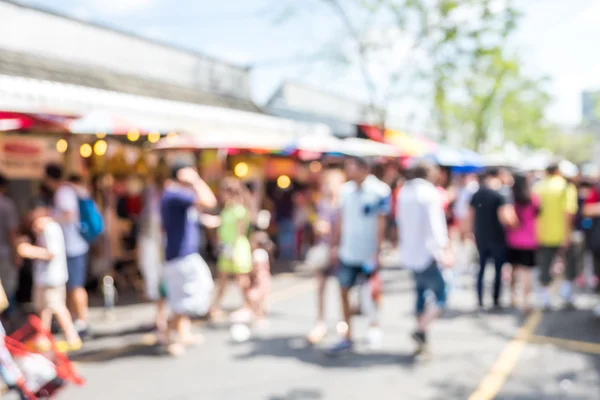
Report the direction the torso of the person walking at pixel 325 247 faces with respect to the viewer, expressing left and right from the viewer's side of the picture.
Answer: facing the viewer and to the left of the viewer

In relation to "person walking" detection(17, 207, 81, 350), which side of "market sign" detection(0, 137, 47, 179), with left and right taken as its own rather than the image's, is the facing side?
front

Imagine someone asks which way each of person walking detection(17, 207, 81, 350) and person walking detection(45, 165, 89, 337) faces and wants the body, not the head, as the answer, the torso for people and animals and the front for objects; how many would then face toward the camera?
0

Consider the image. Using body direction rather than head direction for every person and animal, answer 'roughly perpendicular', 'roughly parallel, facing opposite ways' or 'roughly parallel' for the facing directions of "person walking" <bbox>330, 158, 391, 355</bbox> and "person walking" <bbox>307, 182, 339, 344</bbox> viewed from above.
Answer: roughly parallel

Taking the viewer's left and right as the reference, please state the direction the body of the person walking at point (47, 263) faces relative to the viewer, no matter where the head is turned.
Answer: facing to the left of the viewer

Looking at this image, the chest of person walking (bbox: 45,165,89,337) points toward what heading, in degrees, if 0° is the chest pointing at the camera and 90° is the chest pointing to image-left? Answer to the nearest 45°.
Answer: approximately 90°

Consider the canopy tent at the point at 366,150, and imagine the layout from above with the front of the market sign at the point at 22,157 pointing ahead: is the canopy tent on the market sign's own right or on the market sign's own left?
on the market sign's own left

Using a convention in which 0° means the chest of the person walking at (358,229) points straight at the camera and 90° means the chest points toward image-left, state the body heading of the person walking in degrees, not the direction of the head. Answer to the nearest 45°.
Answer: approximately 45°

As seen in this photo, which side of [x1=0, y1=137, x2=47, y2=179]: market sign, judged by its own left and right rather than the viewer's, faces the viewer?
front
